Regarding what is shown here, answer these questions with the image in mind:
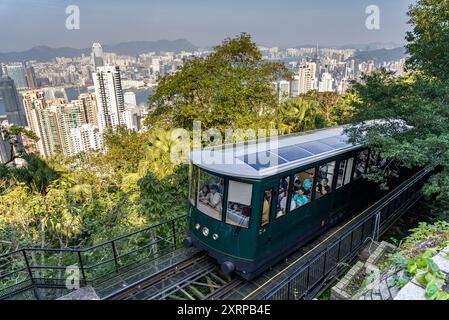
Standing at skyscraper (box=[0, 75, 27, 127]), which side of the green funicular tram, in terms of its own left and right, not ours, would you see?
right

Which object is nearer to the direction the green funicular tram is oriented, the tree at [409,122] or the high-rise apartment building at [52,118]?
the high-rise apartment building

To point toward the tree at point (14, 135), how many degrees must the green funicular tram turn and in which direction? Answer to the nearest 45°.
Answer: approximately 90° to its right

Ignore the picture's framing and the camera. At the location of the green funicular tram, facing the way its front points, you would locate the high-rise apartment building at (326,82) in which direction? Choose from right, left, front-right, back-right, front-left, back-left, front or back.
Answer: back-right

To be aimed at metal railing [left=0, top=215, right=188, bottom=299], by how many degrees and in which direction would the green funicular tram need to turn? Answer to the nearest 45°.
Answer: approximately 45° to its right

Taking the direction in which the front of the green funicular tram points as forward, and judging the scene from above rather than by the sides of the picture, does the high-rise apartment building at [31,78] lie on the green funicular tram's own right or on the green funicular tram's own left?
on the green funicular tram's own right

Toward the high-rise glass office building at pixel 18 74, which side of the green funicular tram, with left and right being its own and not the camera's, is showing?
right

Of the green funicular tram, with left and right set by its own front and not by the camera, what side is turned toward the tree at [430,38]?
back

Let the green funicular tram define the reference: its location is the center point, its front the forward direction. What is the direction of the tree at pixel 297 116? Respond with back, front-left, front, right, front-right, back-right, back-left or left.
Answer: back-right

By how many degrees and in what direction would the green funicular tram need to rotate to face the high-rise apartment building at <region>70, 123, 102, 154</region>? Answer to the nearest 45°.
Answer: approximately 90° to its right

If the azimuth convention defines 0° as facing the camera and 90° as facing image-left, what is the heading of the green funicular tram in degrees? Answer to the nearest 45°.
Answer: approximately 45°
